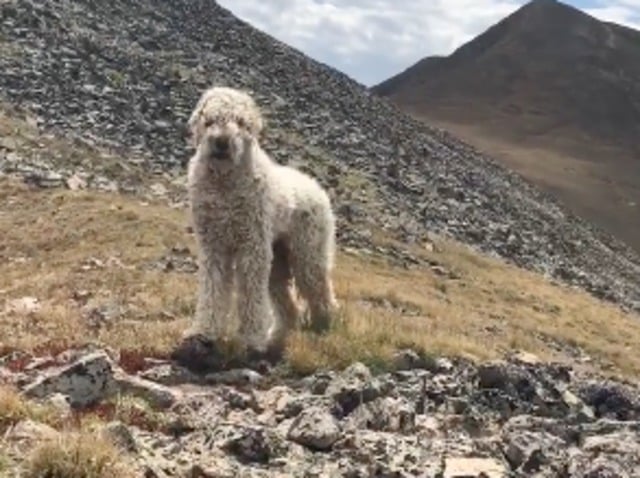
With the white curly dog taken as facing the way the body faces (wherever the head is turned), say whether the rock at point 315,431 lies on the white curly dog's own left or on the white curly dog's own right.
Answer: on the white curly dog's own left

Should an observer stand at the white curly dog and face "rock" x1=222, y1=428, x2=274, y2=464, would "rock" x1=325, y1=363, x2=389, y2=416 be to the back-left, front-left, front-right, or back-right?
front-left

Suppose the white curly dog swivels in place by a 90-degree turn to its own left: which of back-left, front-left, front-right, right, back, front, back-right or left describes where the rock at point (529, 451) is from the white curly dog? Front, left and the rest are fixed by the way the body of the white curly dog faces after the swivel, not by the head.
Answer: front

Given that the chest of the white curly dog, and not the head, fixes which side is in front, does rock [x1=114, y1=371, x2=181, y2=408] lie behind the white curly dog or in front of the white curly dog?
in front

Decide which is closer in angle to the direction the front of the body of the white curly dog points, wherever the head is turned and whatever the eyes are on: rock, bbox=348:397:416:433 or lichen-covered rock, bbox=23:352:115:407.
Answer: the lichen-covered rock

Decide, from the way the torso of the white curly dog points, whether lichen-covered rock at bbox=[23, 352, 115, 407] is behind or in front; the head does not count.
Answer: in front

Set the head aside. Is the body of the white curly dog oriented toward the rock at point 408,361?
no

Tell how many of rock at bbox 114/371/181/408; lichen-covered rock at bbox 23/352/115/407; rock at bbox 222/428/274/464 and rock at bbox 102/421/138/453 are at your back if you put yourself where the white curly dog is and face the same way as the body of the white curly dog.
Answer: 0

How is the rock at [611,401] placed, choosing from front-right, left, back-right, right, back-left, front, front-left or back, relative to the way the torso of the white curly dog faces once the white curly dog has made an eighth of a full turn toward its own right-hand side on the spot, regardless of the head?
back

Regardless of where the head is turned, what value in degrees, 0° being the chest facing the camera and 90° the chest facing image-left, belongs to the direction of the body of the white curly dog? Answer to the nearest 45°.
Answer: approximately 45°

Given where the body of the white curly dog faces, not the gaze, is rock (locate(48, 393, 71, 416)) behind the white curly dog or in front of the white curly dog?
in front

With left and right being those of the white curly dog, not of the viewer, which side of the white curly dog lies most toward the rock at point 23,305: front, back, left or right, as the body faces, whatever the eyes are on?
right
